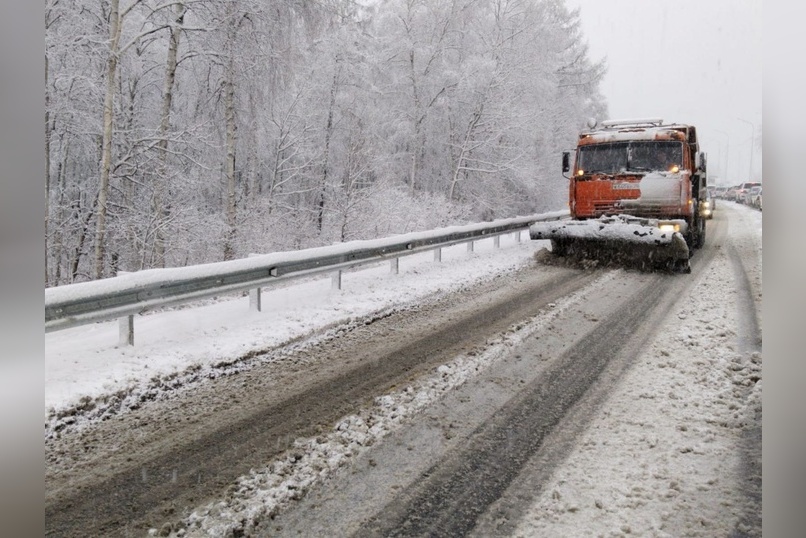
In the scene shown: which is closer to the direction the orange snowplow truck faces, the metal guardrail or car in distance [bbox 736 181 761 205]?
the metal guardrail

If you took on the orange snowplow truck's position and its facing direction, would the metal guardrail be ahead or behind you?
ahead

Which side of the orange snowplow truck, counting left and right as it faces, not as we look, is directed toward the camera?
front

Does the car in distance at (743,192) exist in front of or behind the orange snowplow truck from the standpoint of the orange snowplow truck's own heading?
behind
